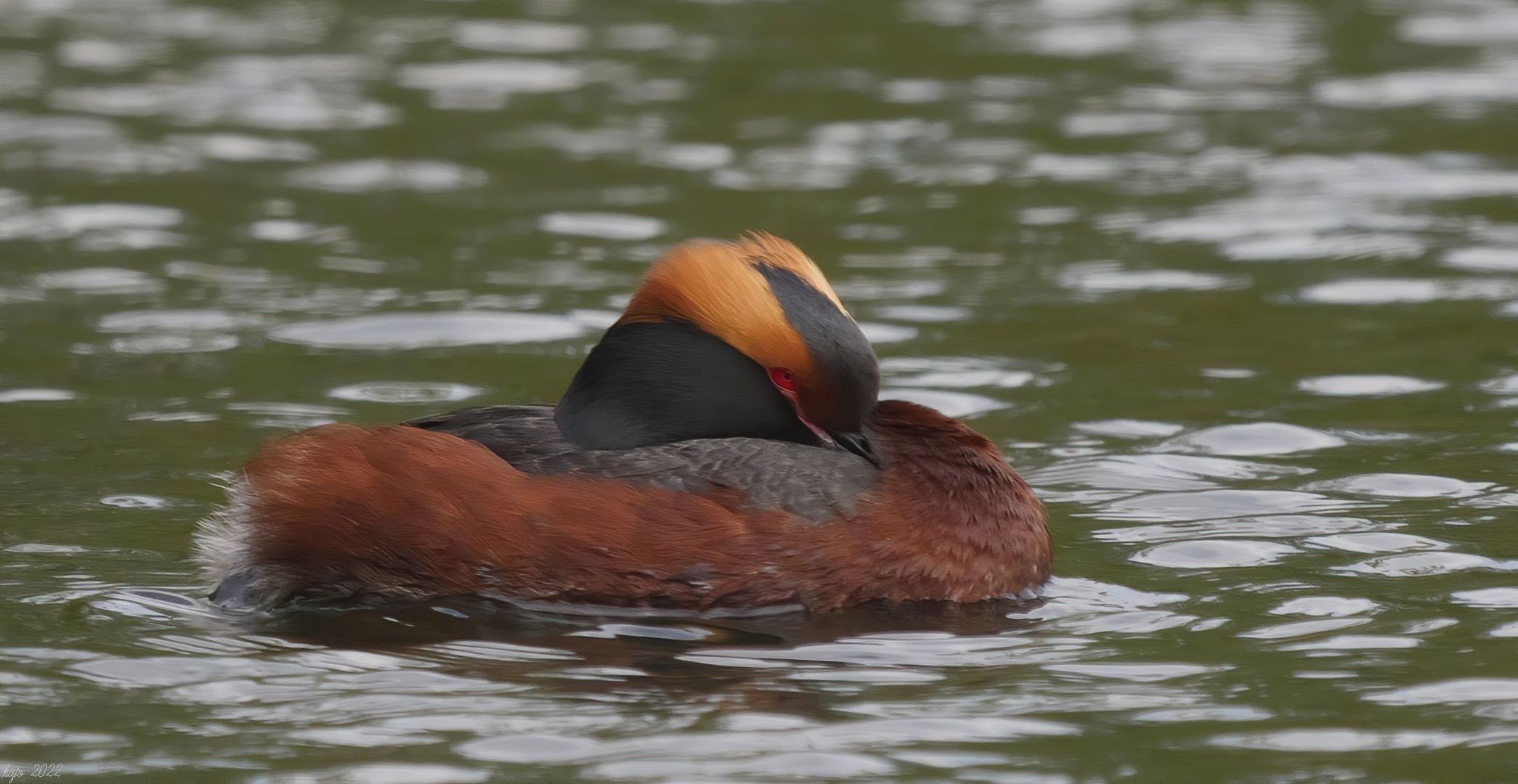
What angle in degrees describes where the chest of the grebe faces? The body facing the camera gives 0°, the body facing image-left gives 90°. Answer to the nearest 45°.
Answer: approximately 270°
